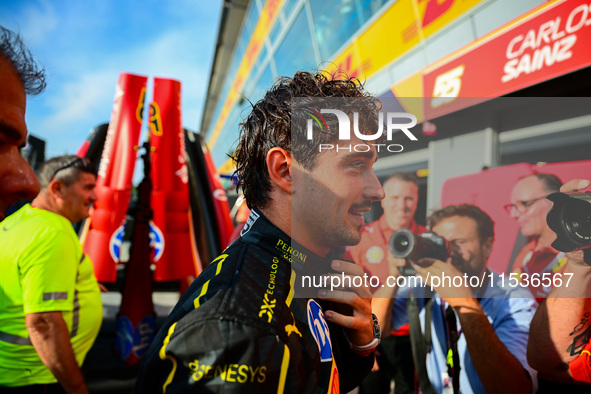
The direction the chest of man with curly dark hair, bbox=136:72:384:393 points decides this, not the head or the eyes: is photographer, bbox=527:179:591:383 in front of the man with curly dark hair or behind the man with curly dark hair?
in front

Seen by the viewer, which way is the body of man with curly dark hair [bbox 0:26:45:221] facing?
to the viewer's right

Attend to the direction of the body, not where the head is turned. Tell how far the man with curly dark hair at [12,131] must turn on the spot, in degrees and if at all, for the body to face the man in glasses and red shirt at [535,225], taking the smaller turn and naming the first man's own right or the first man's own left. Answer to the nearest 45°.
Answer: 0° — they already face them

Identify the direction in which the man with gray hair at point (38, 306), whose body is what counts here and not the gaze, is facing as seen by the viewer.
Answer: to the viewer's right

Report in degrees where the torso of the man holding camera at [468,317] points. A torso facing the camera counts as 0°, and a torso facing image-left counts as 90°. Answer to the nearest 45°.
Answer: approximately 45°

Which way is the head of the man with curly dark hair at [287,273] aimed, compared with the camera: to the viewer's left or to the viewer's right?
to the viewer's right

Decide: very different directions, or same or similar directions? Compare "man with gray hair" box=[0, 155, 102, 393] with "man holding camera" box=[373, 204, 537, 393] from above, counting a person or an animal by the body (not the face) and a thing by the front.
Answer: very different directions

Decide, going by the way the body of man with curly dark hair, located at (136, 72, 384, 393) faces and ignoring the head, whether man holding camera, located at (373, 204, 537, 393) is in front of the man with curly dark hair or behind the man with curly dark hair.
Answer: in front

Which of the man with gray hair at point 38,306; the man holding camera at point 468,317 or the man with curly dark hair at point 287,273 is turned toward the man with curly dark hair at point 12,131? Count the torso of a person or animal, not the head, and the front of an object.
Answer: the man holding camera

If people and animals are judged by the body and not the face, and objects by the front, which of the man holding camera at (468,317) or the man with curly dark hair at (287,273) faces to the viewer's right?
the man with curly dark hair

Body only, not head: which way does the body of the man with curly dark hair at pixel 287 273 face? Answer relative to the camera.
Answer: to the viewer's right

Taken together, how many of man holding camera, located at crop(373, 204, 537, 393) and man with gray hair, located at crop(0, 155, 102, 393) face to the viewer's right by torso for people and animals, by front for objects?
1
